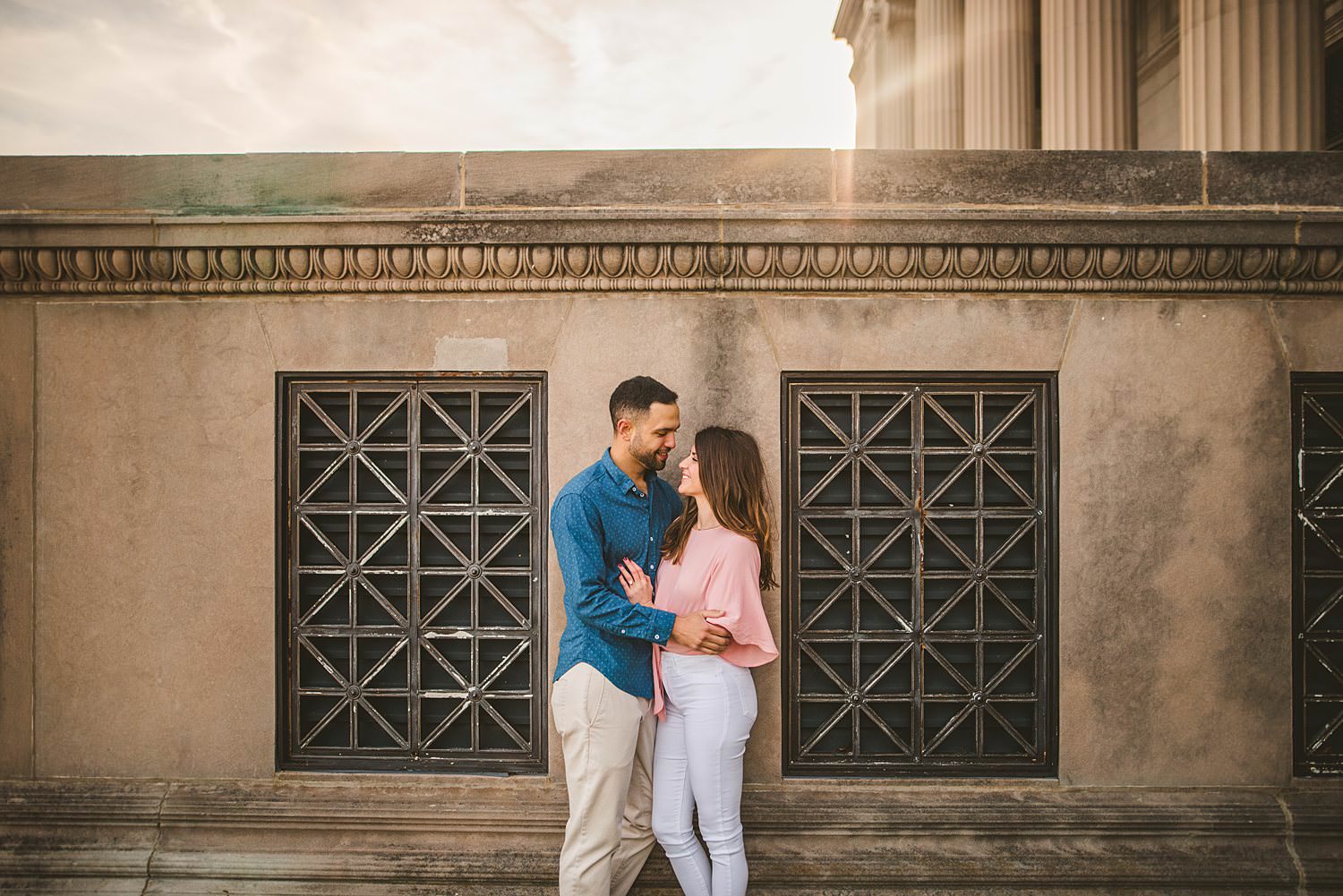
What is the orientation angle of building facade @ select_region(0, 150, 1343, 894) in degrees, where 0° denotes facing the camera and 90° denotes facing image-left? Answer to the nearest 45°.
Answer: approximately 0°

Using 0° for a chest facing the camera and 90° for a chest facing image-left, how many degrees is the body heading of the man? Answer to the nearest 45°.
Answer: approximately 315°

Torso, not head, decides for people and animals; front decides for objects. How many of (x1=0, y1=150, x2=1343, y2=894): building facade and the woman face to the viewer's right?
0

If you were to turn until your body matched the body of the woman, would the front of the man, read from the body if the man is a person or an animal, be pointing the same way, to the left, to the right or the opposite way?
to the left

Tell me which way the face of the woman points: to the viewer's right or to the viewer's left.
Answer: to the viewer's left
